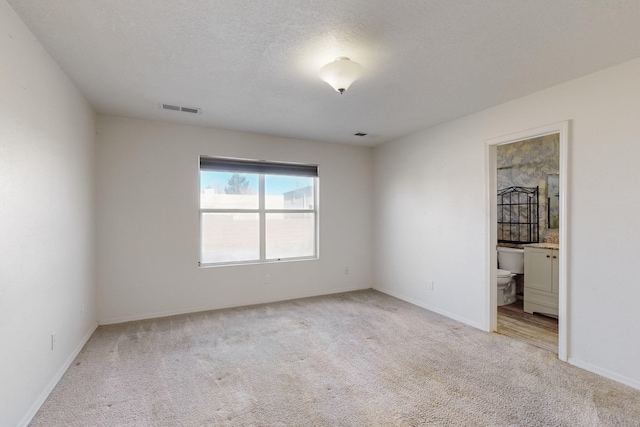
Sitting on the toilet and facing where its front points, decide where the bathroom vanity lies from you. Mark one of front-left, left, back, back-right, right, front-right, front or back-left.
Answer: left

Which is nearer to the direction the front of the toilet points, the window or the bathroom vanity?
the window

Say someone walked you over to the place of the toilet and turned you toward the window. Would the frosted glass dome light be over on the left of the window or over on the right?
left

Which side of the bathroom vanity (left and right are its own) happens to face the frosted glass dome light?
front

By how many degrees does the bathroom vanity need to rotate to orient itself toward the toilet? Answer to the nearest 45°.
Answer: approximately 90° to its right

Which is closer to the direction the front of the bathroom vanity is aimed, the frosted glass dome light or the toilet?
the frosted glass dome light

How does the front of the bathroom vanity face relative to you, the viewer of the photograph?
facing the viewer and to the left of the viewer

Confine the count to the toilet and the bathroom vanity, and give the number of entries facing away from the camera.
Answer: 0

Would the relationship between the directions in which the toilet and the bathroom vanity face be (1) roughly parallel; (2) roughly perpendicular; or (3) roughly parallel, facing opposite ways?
roughly parallel

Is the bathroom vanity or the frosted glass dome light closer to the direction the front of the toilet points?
the frosted glass dome light

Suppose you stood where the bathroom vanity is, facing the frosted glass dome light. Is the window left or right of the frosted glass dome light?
right
